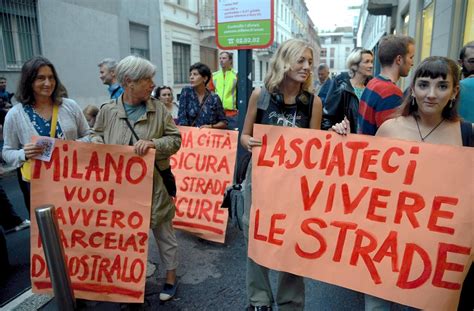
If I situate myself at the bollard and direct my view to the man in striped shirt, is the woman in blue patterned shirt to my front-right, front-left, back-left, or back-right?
front-left

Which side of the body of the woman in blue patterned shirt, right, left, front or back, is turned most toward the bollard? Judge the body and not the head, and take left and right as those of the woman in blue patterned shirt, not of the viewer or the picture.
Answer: front

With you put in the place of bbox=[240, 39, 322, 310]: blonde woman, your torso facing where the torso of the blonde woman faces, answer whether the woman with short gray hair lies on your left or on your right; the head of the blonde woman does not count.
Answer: on your right

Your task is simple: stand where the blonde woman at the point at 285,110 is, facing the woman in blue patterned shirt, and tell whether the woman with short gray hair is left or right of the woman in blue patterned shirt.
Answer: left

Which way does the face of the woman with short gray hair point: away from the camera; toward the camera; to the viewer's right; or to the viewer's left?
to the viewer's right

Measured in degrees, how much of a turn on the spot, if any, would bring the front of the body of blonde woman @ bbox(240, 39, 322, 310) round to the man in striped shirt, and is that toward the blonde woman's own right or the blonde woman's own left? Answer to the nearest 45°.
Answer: approximately 135° to the blonde woman's own left

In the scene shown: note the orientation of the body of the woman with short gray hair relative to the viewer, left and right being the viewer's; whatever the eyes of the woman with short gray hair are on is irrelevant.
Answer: facing the viewer

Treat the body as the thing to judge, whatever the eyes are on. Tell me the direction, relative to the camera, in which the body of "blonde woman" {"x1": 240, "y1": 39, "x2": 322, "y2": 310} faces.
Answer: toward the camera

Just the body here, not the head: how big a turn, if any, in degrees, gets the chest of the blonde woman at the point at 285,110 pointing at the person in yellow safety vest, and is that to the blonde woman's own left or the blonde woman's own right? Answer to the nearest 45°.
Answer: approximately 180°

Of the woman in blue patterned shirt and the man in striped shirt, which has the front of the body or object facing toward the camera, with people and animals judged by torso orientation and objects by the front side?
the woman in blue patterned shirt
